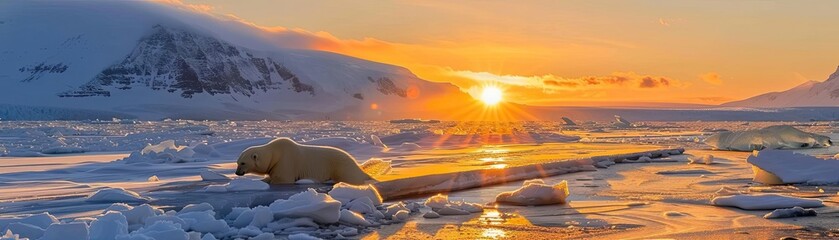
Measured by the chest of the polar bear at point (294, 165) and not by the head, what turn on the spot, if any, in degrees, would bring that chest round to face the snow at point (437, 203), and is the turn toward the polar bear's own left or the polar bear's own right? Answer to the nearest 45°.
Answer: approximately 135° to the polar bear's own left

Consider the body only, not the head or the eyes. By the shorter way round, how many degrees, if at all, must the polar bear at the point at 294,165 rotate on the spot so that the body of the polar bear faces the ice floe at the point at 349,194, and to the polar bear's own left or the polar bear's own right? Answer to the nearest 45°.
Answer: approximately 90° to the polar bear's own left

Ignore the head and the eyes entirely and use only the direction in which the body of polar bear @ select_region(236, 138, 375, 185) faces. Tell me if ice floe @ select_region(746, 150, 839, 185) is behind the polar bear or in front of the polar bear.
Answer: behind

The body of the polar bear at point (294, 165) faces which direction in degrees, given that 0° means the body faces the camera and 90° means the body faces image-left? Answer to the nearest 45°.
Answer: approximately 90°

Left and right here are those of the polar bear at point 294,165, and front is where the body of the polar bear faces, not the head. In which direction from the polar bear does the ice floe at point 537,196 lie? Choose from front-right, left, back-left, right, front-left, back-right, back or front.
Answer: back-left

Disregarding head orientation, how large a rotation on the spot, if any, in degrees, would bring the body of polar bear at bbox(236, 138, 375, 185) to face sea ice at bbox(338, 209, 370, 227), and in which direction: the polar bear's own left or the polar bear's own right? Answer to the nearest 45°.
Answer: approximately 90° to the polar bear's own left

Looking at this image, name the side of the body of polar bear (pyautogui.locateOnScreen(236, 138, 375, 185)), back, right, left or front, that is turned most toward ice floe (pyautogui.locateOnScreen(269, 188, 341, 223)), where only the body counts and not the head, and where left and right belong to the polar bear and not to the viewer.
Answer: left

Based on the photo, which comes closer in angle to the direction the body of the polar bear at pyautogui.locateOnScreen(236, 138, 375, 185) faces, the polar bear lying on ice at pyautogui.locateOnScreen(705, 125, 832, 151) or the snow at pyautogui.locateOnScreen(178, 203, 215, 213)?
the snow
